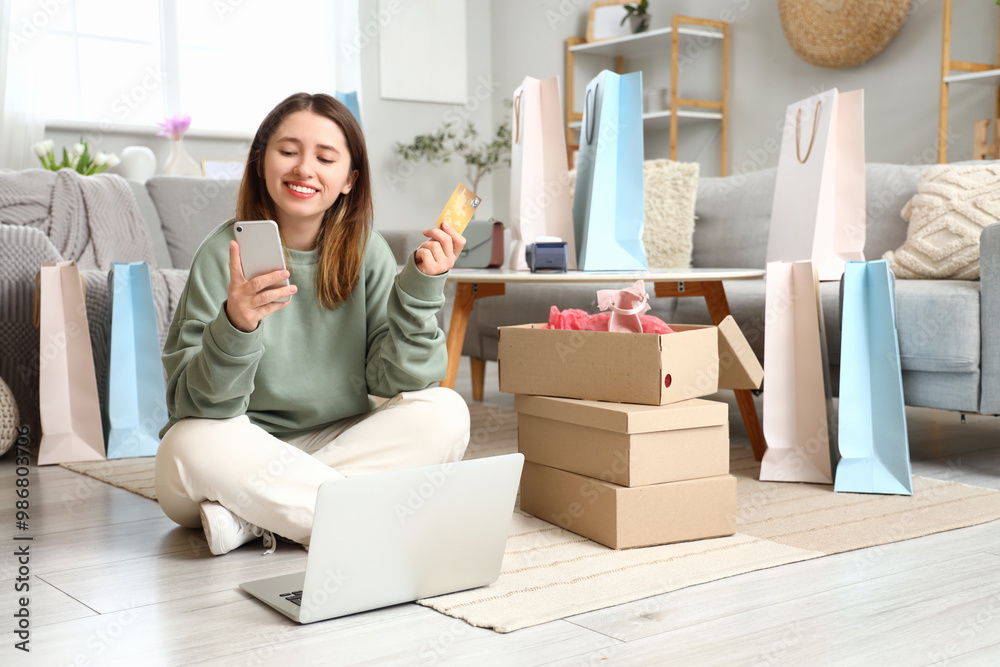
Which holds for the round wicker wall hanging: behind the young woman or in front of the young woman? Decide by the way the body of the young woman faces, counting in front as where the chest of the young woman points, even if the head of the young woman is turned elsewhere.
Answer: behind

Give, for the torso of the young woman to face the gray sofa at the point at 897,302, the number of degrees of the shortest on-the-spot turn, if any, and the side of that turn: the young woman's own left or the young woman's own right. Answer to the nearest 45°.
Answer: approximately 135° to the young woman's own left

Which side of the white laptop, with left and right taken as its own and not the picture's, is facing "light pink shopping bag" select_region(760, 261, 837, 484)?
right

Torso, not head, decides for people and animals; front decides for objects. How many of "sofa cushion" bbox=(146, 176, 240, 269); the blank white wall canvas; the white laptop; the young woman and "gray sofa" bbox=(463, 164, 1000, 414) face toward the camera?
4

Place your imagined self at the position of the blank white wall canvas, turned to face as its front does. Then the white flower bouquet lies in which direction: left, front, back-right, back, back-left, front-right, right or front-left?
front-right

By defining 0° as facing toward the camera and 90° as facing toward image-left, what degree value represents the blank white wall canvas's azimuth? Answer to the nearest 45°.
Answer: approximately 0°

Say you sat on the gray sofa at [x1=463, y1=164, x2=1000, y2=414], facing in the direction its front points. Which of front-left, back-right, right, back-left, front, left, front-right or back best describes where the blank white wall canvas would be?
back-right

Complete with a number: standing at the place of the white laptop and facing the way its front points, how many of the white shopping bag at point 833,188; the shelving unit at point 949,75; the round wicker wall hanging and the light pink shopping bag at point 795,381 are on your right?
4

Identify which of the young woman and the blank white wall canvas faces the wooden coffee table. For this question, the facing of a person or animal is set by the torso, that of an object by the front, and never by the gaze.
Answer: the blank white wall canvas

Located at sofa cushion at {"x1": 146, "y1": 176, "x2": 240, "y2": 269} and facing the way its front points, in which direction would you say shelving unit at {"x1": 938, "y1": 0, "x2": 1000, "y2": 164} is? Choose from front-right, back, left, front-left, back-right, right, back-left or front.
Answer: left

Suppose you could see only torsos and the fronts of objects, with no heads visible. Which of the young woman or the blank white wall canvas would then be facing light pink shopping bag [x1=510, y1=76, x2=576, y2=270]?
the blank white wall canvas

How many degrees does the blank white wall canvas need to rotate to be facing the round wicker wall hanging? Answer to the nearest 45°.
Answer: approximately 45° to its left

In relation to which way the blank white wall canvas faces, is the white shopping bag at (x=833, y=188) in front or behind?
in front

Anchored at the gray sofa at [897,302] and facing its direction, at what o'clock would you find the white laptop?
The white laptop is roughly at 1 o'clock from the gray sofa.

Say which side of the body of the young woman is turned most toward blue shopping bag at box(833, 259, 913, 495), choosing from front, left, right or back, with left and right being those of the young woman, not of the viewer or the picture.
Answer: left

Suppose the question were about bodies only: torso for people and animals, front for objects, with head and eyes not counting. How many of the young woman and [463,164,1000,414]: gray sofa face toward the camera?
2
